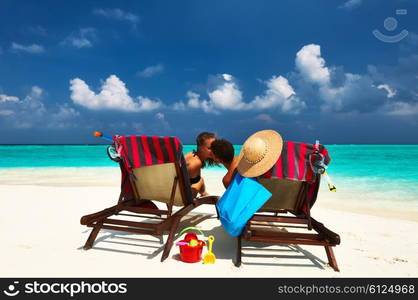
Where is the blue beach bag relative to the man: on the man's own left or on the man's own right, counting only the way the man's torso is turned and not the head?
on the man's own right

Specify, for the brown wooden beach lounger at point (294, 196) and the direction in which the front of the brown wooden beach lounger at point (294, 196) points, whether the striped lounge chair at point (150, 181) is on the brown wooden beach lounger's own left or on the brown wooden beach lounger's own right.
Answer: on the brown wooden beach lounger's own left

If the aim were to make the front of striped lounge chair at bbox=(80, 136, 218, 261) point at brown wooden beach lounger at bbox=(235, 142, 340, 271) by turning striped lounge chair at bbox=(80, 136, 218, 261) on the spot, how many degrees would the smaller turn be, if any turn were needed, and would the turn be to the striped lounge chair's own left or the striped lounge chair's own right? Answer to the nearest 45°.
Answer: approximately 90° to the striped lounge chair's own right

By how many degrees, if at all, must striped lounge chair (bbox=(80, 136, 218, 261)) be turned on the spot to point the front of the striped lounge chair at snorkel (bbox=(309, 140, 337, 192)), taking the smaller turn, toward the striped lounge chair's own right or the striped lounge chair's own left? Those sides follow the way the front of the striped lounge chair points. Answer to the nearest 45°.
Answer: approximately 90° to the striped lounge chair's own right

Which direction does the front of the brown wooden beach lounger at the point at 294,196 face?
away from the camera

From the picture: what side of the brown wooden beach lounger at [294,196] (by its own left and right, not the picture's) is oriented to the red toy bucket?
left

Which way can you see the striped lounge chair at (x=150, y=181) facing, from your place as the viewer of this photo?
facing away from the viewer and to the right of the viewer

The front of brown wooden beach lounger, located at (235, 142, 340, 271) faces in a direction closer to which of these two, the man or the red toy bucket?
the man

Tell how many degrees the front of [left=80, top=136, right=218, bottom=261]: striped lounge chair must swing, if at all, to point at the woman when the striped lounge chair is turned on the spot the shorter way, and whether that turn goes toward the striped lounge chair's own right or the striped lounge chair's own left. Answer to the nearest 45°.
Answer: approximately 45° to the striped lounge chair's own right
